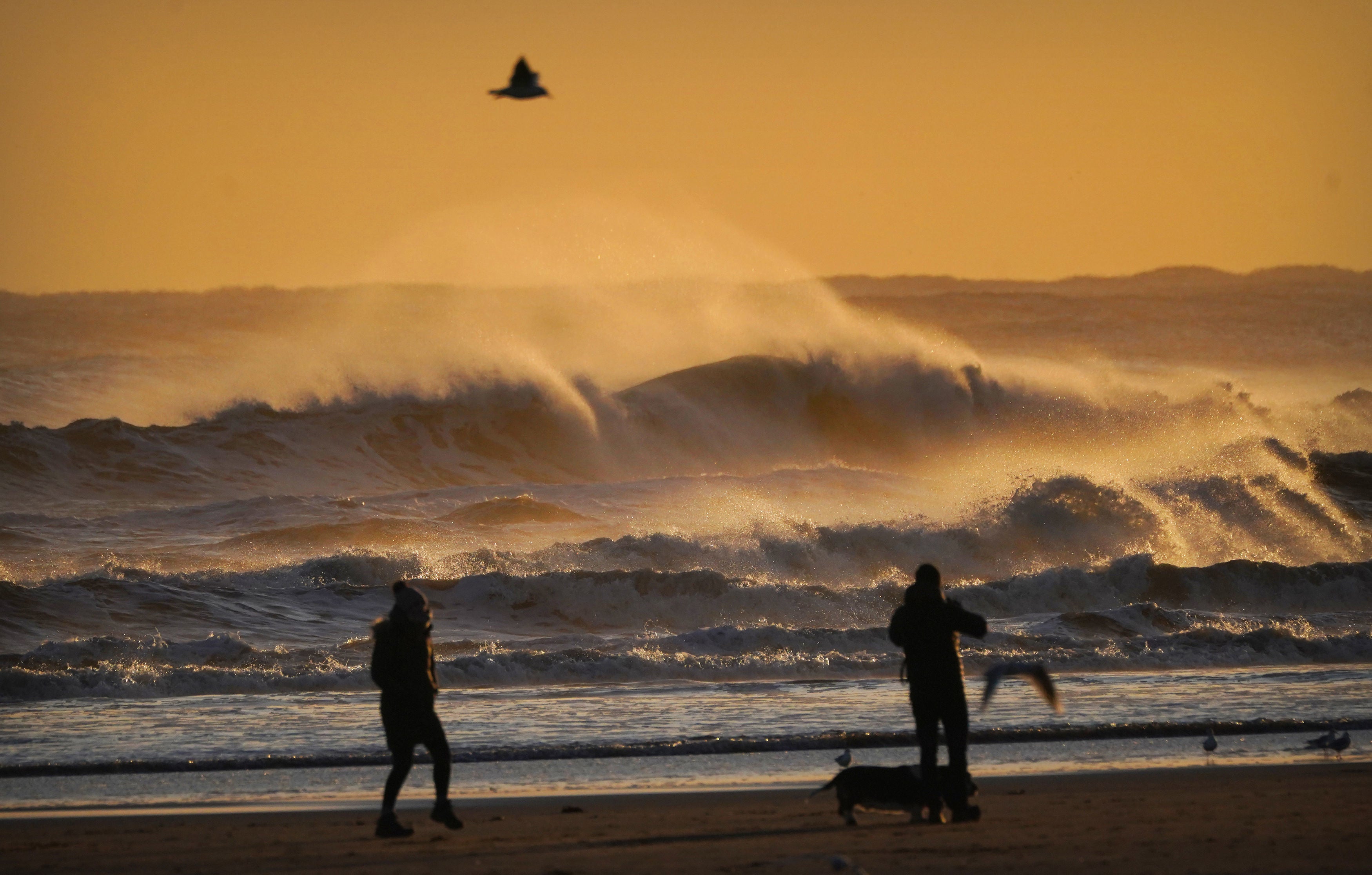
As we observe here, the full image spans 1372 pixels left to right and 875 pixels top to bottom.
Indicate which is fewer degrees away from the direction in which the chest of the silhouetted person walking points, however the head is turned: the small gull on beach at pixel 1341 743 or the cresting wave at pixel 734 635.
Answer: the small gull on beach

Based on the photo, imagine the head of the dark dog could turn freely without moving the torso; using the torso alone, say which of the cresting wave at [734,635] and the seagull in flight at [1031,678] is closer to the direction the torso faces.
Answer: the seagull in flight

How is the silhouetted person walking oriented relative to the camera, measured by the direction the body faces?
to the viewer's right

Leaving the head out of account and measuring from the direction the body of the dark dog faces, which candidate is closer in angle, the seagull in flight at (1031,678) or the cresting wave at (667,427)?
the seagull in flight

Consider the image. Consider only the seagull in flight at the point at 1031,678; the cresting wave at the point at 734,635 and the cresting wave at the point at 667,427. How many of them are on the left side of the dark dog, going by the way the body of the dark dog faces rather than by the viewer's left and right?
2
